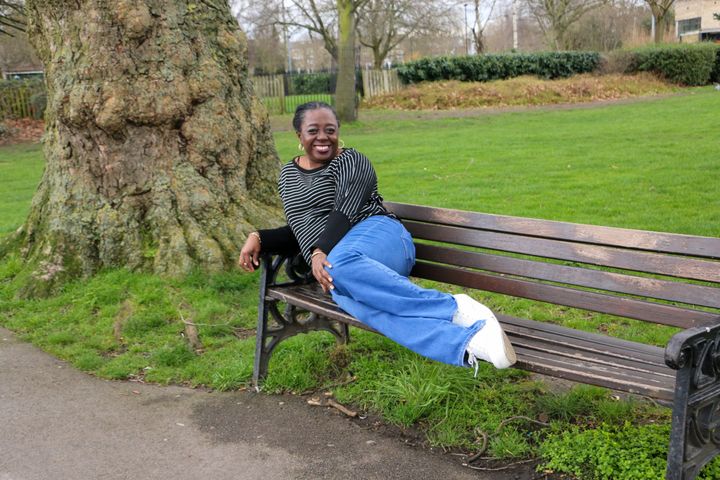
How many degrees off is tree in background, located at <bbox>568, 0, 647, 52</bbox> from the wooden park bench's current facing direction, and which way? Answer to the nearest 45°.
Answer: approximately 135° to its right

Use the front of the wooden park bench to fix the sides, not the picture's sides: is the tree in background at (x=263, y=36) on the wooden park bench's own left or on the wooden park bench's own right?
on the wooden park bench's own right

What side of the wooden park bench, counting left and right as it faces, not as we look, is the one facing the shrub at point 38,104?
right

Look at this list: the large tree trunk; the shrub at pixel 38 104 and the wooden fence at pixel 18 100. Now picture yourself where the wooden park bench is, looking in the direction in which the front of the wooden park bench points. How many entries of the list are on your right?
3

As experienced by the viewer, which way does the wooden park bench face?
facing the viewer and to the left of the viewer

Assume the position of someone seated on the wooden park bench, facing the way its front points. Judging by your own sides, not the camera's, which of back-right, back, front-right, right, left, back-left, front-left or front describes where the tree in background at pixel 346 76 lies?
back-right

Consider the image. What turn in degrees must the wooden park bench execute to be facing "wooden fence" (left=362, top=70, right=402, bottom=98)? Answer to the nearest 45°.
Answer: approximately 135° to its right

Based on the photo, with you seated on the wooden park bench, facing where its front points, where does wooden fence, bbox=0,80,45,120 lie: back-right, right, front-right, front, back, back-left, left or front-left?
right

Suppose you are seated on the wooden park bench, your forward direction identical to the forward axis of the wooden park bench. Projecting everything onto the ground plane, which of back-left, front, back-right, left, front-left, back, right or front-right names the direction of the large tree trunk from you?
right

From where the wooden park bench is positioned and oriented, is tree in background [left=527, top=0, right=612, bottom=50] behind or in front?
behind

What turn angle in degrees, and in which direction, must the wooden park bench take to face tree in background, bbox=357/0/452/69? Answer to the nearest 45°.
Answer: approximately 135° to its right

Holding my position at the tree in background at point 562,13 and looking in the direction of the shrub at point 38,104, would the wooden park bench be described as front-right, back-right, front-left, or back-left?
front-left

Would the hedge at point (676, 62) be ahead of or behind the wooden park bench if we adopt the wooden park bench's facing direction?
behind
